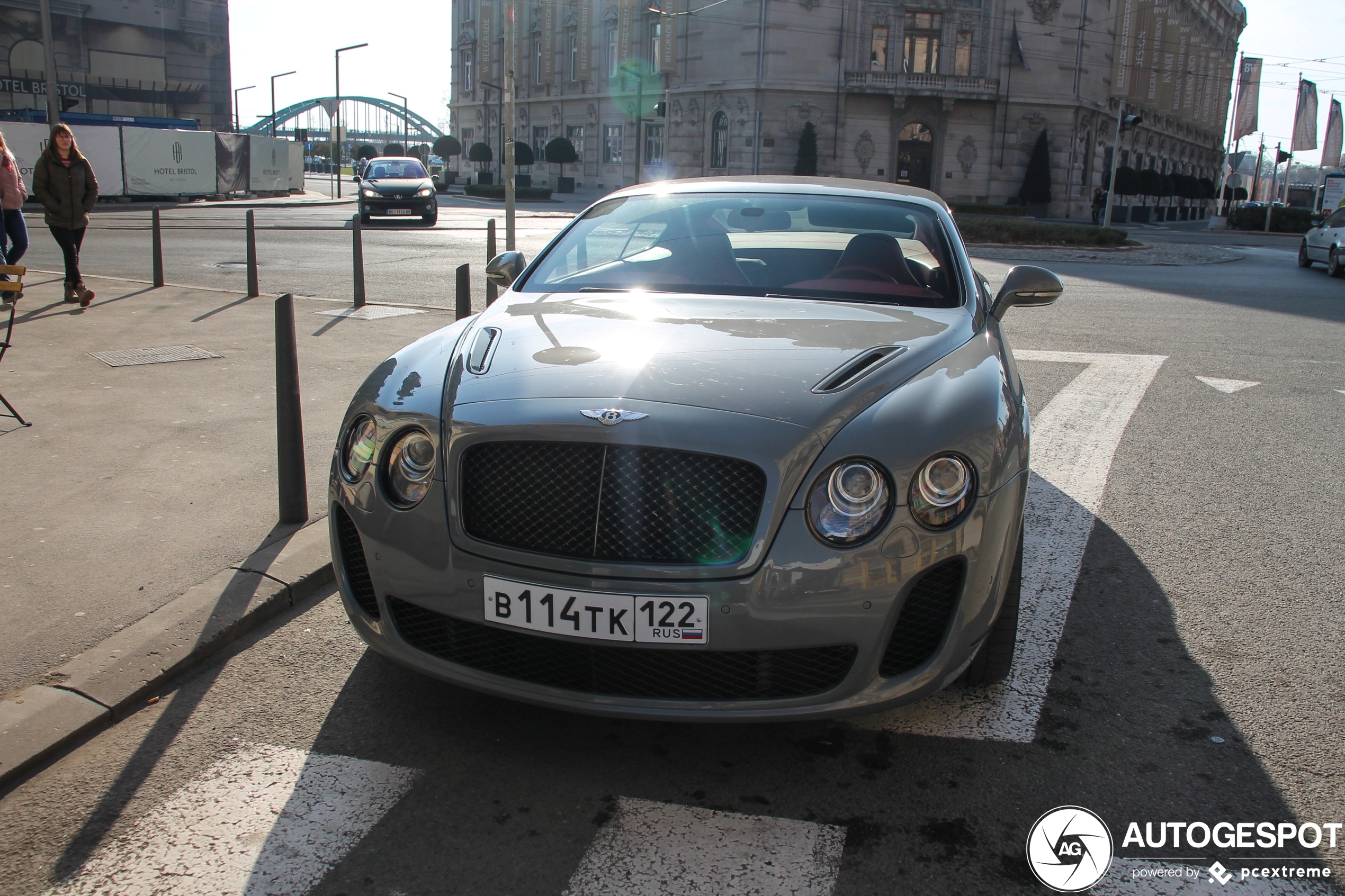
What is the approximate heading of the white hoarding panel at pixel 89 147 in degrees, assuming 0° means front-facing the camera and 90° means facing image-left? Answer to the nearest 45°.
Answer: approximately 0°

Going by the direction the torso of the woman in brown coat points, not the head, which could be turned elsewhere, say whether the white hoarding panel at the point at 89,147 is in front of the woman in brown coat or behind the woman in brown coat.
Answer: behind

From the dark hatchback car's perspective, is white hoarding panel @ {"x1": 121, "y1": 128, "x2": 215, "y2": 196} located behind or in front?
behind
